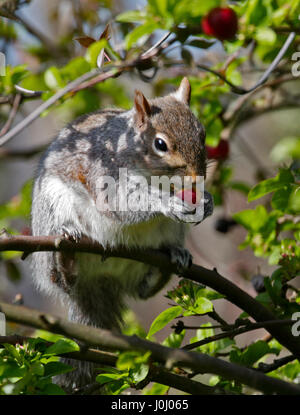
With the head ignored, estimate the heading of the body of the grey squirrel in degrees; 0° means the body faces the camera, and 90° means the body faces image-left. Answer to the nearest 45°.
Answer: approximately 315°

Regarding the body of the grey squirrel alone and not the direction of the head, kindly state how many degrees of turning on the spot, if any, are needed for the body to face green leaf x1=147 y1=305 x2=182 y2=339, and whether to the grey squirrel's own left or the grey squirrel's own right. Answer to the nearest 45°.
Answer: approximately 45° to the grey squirrel's own right

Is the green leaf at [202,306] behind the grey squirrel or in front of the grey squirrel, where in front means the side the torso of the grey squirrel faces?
in front

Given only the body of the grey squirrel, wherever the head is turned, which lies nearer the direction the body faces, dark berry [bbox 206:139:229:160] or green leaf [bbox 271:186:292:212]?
the green leaf

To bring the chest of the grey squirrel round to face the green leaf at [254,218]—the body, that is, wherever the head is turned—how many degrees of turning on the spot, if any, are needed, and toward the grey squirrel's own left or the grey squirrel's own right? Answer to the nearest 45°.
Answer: approximately 45° to the grey squirrel's own left
